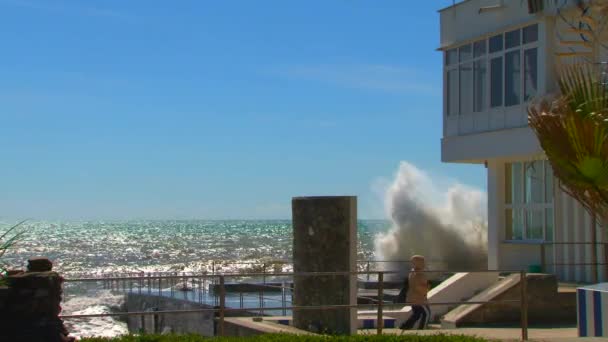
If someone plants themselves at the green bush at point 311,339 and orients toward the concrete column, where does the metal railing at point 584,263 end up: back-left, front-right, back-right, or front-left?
front-right

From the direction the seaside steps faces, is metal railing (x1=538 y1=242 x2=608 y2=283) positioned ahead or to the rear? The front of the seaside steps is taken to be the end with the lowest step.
to the rear

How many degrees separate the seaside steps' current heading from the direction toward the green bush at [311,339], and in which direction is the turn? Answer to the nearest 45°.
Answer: approximately 90° to its left

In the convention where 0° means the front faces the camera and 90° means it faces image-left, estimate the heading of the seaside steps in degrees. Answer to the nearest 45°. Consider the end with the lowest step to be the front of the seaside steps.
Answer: approximately 90°

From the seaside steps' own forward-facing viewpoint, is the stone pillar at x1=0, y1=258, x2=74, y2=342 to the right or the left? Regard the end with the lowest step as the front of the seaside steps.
on its left

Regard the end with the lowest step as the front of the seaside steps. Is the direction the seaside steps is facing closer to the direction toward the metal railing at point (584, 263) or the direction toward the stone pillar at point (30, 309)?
the stone pillar
